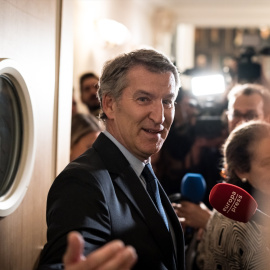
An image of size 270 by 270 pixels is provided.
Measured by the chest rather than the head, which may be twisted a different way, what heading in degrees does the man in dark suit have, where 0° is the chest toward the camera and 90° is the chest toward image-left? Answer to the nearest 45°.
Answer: approximately 315°

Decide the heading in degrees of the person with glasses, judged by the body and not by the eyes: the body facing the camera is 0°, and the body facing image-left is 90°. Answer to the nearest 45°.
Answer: approximately 0°

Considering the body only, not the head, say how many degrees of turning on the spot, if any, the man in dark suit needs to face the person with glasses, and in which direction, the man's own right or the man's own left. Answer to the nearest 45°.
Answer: approximately 90° to the man's own left

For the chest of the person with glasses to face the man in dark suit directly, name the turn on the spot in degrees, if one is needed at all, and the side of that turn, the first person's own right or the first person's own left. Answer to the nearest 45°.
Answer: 0° — they already face them
